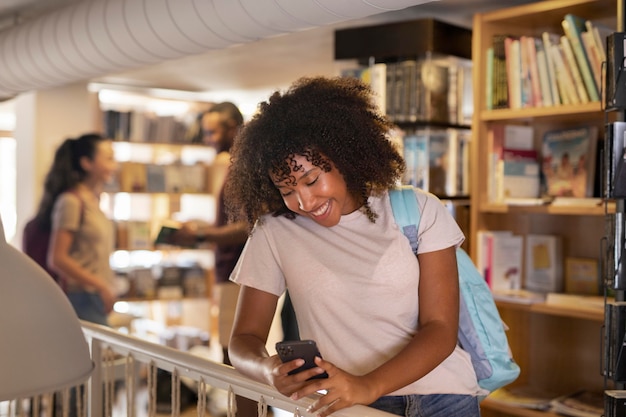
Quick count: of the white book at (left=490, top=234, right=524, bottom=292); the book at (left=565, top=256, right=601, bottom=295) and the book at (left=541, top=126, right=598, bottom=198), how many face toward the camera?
3

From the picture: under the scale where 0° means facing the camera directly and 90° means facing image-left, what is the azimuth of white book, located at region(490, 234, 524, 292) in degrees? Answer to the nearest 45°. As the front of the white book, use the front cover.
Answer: approximately 0°

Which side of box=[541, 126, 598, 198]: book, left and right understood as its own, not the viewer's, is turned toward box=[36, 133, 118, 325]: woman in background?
right

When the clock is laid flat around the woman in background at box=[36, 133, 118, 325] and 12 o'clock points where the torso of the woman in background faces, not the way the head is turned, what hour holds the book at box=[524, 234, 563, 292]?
The book is roughly at 1 o'clock from the woman in background.

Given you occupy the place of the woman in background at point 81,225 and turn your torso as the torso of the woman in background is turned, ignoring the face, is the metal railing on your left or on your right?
on your right

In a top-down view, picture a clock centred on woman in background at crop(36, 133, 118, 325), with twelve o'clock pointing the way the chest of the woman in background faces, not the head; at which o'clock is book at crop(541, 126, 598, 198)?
The book is roughly at 1 o'clock from the woman in background.

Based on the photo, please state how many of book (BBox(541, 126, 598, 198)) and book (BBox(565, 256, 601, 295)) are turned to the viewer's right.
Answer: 0
